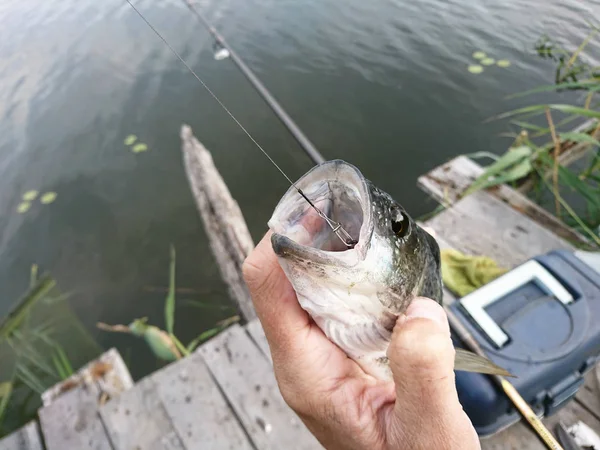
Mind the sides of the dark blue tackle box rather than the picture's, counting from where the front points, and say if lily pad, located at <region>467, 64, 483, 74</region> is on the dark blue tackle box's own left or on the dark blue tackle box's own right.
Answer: on the dark blue tackle box's own left

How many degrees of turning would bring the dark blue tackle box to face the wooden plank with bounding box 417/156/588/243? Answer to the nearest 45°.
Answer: approximately 135° to its left

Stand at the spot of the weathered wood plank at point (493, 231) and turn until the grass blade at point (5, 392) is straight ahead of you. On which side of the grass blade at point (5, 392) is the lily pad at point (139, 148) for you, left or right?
right
